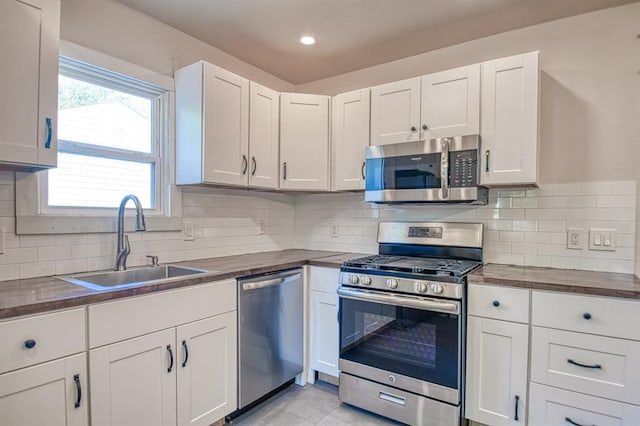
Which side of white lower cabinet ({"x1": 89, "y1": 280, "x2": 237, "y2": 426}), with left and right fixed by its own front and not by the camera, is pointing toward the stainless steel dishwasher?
left

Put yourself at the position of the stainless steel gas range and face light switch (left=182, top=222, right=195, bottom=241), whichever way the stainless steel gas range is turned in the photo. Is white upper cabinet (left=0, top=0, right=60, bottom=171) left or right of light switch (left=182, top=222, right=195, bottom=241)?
left

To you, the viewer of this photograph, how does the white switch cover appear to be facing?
facing the viewer

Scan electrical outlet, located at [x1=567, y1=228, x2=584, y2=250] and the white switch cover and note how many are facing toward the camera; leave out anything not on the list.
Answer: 2

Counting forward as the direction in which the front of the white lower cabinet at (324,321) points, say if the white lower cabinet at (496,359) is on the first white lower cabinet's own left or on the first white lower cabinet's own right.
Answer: on the first white lower cabinet's own left

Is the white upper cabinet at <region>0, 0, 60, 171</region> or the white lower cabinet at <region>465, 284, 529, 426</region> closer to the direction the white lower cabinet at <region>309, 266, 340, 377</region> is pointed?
the white upper cabinet

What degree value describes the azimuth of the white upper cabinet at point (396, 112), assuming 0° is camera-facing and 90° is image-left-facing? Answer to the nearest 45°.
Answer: approximately 45°

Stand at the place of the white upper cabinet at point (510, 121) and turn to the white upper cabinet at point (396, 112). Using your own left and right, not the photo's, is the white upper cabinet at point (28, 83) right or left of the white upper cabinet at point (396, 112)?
left

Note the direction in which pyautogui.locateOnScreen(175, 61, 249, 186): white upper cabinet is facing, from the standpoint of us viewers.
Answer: facing the viewer and to the right of the viewer

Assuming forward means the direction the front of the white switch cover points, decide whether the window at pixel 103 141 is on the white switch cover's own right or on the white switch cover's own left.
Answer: on the white switch cover's own right

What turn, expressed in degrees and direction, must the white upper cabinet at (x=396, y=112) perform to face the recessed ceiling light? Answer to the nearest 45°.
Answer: approximately 45° to its right
